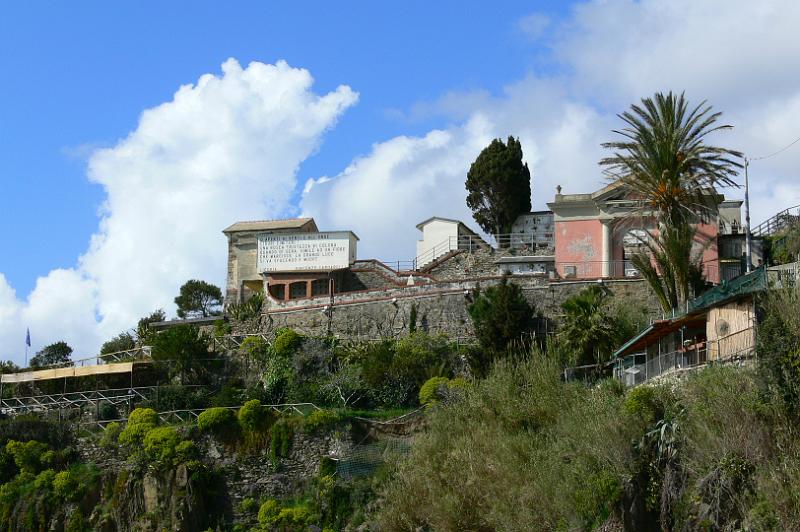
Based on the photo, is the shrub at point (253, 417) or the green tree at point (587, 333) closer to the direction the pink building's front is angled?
the green tree

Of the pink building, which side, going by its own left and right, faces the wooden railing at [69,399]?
right

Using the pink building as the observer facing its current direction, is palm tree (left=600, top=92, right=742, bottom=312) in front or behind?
in front

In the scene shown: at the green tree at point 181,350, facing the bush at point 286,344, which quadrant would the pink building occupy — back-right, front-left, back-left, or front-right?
front-left

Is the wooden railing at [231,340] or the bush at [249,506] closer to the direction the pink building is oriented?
the bush

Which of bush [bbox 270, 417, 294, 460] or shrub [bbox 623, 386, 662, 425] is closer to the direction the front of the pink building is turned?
the shrub

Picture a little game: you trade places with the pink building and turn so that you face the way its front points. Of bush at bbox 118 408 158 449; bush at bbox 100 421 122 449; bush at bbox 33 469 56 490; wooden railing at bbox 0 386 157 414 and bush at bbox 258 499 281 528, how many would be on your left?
0

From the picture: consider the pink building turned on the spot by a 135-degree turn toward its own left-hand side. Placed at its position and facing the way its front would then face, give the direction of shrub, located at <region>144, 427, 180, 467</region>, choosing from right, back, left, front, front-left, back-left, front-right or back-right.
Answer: back

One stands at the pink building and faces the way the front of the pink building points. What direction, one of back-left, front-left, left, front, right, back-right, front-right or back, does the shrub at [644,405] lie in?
front

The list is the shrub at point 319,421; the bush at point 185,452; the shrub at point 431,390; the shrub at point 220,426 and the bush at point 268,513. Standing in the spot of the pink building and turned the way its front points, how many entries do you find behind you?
0

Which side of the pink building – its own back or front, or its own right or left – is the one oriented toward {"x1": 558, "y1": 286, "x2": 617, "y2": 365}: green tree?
front

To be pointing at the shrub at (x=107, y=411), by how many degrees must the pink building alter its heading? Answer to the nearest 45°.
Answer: approximately 90° to its right

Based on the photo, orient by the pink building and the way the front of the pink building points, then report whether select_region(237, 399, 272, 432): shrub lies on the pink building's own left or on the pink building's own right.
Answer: on the pink building's own right

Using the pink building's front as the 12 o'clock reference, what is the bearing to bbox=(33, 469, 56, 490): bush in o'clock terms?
The bush is roughly at 2 o'clock from the pink building.

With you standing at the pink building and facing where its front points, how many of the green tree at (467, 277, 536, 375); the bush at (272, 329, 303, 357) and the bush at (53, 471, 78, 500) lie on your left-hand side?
0

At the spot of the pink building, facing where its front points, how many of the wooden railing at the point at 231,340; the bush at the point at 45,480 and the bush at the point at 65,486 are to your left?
0

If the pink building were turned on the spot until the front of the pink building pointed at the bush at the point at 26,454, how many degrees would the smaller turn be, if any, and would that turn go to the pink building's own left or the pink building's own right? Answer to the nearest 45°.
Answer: approximately 45° to the pink building's own right

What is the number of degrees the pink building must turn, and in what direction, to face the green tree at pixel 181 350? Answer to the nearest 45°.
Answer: approximately 90° to its right

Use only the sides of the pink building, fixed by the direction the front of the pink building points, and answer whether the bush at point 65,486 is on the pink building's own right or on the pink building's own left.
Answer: on the pink building's own right

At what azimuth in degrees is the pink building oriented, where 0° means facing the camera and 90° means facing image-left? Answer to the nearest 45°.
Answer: approximately 0°

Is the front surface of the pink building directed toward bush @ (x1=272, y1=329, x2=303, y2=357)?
no
